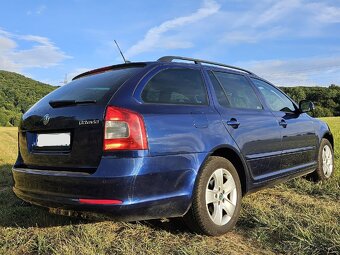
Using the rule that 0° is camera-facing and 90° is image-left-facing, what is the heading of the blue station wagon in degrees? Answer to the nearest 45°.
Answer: approximately 225°
